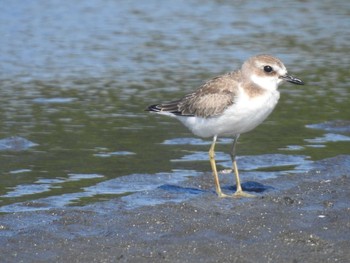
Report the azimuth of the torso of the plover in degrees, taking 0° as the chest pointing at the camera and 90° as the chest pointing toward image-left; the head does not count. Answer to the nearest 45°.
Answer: approximately 270°
